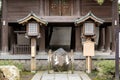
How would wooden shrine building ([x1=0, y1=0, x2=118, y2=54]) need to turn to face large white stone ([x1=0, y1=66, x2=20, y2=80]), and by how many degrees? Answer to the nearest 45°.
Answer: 0° — it already faces it

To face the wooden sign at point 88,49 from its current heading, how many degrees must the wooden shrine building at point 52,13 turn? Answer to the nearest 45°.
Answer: approximately 45° to its left

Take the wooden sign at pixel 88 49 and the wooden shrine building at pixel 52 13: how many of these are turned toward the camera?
2

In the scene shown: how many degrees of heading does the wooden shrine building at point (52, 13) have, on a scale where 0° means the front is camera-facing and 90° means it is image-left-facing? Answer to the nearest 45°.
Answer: approximately 0°
